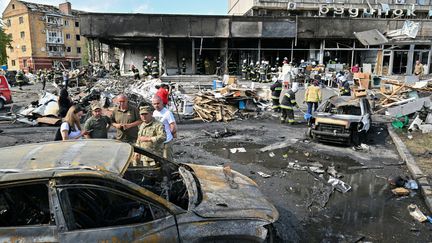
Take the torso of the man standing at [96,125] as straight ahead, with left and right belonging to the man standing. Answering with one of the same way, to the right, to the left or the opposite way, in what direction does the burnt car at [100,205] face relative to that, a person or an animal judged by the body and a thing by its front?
to the left

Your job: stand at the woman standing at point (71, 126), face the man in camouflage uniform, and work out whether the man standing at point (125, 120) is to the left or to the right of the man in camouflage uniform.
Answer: left

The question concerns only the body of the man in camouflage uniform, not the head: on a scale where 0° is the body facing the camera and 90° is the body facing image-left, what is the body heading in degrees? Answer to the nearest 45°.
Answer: approximately 45°

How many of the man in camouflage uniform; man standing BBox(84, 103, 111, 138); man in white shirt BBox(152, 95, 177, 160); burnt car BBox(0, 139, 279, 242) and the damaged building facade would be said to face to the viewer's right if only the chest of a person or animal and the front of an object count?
1

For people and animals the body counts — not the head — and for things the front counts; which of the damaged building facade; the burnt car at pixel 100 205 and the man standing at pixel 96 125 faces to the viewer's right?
the burnt car

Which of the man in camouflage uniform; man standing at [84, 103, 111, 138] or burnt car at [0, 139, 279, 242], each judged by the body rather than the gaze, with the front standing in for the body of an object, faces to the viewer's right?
the burnt car

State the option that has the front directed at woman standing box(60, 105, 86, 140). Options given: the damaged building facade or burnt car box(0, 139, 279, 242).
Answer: the damaged building facade

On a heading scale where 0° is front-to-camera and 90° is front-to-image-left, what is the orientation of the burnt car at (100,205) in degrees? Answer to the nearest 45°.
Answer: approximately 270°

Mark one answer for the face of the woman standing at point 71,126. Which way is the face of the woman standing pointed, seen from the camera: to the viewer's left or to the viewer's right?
to the viewer's right

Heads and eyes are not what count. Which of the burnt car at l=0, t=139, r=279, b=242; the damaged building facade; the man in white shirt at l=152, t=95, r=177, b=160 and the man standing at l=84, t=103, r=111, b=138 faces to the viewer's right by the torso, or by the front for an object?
the burnt car

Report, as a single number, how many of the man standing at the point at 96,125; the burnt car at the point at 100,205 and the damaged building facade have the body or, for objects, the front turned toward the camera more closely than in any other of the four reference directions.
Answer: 2

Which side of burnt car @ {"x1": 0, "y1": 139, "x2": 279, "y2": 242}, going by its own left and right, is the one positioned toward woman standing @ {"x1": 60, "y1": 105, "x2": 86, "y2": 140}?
left

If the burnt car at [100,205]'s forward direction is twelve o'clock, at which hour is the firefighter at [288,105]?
The firefighter is roughly at 10 o'clock from the burnt car.

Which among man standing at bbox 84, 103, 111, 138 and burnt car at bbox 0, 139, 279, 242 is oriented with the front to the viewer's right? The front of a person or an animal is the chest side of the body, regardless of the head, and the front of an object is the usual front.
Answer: the burnt car

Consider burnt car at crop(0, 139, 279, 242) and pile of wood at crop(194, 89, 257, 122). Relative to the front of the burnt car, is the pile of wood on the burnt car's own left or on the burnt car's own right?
on the burnt car's own left

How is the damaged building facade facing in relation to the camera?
toward the camera

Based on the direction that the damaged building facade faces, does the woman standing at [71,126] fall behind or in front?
in front

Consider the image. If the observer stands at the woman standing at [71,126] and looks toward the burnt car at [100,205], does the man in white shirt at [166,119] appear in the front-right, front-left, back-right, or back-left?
front-left
